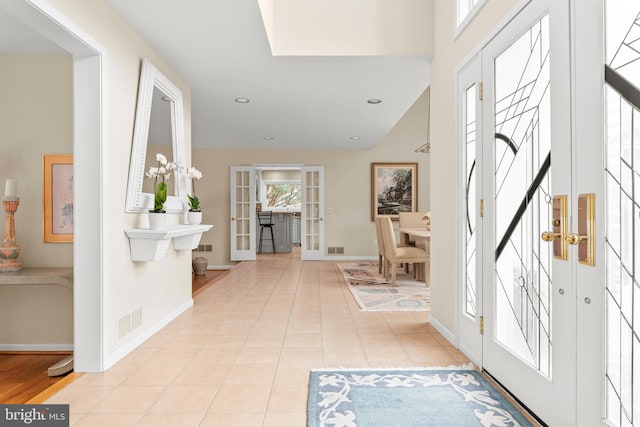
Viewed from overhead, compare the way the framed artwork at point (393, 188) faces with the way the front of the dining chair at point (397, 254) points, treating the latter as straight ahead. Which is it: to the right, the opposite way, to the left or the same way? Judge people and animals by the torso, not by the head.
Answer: to the right

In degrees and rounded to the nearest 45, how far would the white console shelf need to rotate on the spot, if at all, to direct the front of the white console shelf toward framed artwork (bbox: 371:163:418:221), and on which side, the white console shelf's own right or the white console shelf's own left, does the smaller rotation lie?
approximately 90° to the white console shelf's own left

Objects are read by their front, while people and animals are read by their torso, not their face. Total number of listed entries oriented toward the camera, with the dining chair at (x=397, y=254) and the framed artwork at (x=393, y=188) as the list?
1

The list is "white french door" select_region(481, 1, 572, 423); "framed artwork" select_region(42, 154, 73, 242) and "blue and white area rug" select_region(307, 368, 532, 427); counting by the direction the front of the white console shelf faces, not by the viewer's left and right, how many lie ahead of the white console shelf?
2

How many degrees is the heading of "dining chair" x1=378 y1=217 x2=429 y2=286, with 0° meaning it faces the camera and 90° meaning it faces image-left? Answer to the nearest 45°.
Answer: approximately 270°

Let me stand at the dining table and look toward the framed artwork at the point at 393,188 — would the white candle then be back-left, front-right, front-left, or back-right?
back-left

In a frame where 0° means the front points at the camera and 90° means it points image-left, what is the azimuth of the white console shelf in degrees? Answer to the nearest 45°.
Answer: approximately 315°

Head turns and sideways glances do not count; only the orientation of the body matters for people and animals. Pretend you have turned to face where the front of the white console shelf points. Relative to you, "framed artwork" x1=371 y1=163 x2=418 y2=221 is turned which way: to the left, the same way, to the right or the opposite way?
to the right

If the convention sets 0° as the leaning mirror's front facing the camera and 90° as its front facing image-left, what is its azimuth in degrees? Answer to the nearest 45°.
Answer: approximately 315°
